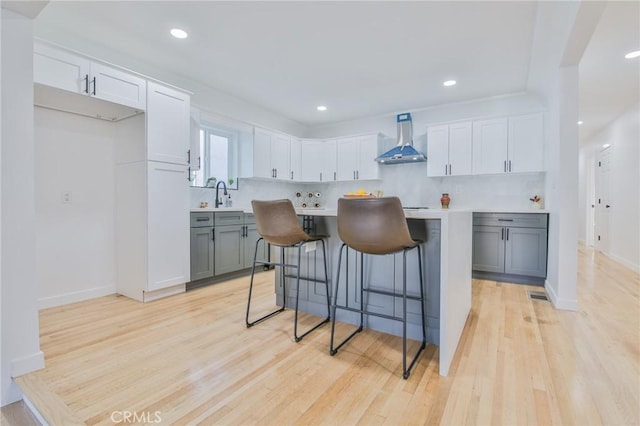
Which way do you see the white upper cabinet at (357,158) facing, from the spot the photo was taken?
facing the viewer and to the left of the viewer

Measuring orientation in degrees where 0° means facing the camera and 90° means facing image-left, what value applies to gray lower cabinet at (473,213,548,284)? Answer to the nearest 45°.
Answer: approximately 0°

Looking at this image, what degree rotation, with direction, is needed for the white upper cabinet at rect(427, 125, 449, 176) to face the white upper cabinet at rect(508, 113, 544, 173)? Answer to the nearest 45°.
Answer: approximately 90° to its left

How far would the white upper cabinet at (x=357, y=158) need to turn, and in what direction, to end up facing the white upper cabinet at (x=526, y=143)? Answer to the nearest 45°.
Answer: approximately 90° to its left

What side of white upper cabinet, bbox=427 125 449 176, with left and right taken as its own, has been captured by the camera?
front

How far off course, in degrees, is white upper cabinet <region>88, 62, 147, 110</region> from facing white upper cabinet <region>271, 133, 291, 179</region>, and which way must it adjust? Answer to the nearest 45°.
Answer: approximately 90° to its left

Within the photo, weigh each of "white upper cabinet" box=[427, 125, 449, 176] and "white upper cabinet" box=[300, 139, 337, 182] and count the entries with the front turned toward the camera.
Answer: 2

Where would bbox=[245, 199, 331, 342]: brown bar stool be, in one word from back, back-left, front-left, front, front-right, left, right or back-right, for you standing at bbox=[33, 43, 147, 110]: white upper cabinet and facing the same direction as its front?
front

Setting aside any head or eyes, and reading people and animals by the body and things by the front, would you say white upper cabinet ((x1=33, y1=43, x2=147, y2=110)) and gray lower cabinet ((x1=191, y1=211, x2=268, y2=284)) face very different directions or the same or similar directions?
same or similar directions

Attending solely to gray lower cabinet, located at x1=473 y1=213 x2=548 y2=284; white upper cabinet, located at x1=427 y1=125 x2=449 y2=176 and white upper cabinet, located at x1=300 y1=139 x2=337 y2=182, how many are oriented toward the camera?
3

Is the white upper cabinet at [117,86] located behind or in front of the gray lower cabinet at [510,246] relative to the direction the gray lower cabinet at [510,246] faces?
in front

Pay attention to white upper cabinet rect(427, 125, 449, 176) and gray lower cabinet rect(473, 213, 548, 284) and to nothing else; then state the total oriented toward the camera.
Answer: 2

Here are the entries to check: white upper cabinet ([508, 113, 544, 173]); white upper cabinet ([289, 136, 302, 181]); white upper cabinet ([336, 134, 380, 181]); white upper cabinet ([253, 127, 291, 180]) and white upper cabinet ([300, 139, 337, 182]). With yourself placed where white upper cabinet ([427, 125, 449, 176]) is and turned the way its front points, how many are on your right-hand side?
4

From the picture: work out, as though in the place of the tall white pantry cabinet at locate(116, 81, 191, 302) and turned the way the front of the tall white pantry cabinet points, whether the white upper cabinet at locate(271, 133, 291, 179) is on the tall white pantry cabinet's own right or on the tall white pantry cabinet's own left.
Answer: on the tall white pantry cabinet's own left

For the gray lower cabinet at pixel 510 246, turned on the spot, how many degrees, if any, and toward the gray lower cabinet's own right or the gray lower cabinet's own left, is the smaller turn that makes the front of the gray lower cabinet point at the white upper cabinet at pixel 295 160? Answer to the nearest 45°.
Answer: approximately 90° to the gray lower cabinet's own right

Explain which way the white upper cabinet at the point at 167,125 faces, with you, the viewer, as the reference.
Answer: facing the viewer and to the right of the viewer

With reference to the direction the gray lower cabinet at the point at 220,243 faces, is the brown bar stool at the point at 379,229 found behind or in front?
in front
